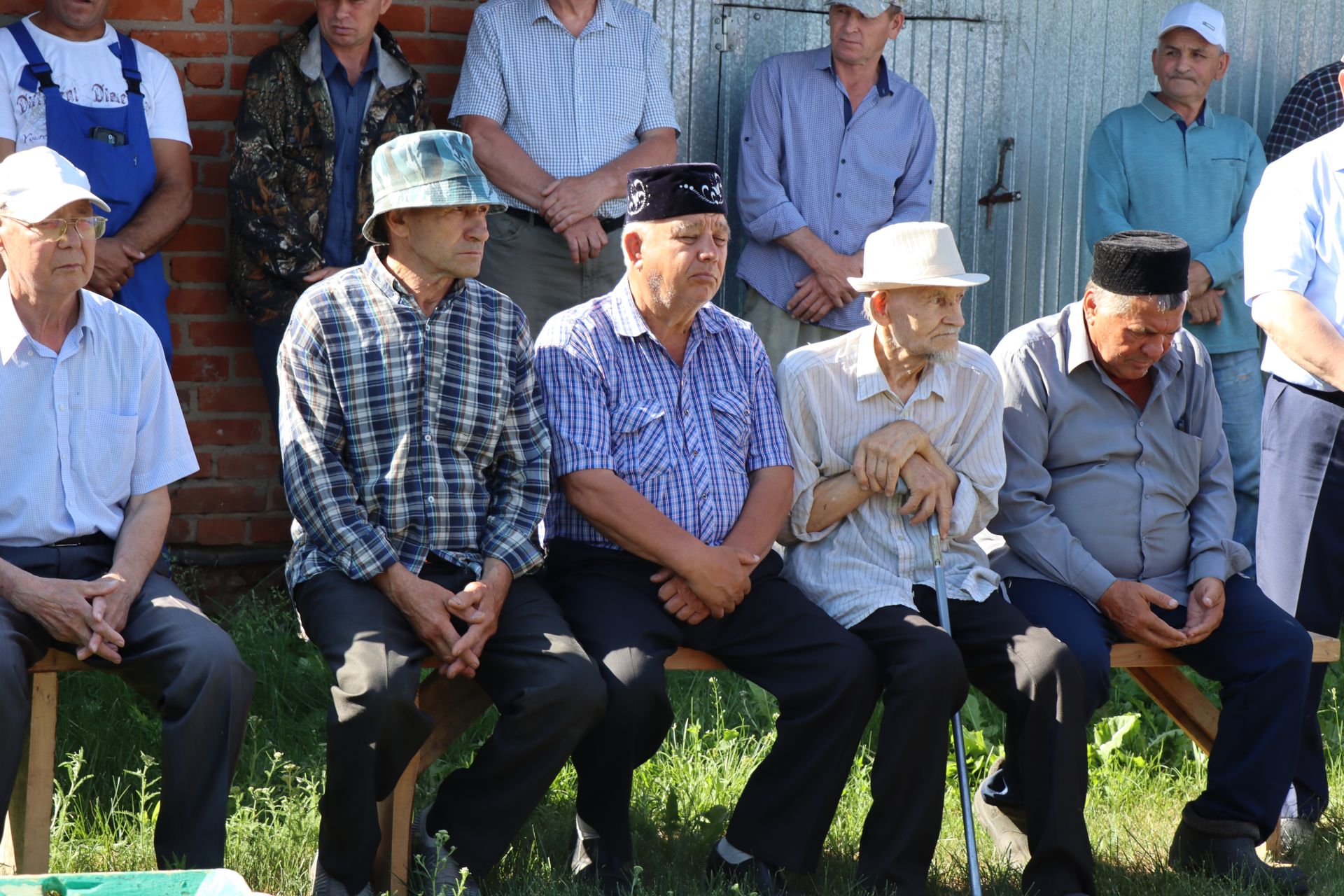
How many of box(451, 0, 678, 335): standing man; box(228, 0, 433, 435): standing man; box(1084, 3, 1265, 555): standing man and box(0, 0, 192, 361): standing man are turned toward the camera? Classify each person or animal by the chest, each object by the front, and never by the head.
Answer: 4

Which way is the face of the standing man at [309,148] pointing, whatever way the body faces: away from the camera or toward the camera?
toward the camera

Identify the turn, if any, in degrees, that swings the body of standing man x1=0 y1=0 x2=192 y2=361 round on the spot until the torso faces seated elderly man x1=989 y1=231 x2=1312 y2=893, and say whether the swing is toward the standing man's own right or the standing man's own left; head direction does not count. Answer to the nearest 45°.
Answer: approximately 45° to the standing man's own left

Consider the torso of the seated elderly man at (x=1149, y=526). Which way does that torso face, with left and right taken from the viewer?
facing the viewer and to the right of the viewer

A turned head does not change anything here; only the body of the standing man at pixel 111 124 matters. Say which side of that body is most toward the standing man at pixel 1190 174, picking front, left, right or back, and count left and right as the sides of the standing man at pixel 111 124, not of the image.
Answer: left

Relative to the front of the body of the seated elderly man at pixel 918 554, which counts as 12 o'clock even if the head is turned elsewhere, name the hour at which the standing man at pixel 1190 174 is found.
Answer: The standing man is roughly at 8 o'clock from the seated elderly man.

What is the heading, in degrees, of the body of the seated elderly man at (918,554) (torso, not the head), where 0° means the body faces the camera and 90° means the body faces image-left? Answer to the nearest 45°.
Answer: approximately 315°

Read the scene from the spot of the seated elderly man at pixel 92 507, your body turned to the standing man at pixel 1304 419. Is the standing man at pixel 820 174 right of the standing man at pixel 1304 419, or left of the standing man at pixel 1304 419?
left

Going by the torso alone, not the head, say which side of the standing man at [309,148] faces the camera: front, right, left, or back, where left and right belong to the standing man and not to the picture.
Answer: front

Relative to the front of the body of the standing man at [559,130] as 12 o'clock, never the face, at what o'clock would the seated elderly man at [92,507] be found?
The seated elderly man is roughly at 1 o'clock from the standing man.

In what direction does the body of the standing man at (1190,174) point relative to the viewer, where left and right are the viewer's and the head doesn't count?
facing the viewer

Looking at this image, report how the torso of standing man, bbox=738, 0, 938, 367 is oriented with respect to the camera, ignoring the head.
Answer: toward the camera

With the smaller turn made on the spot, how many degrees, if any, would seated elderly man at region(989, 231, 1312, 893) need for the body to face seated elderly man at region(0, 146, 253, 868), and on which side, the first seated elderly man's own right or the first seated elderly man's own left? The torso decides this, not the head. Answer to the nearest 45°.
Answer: approximately 90° to the first seated elderly man's own right

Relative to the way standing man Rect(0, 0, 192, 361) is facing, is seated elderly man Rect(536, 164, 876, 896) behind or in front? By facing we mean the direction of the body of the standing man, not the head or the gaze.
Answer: in front
